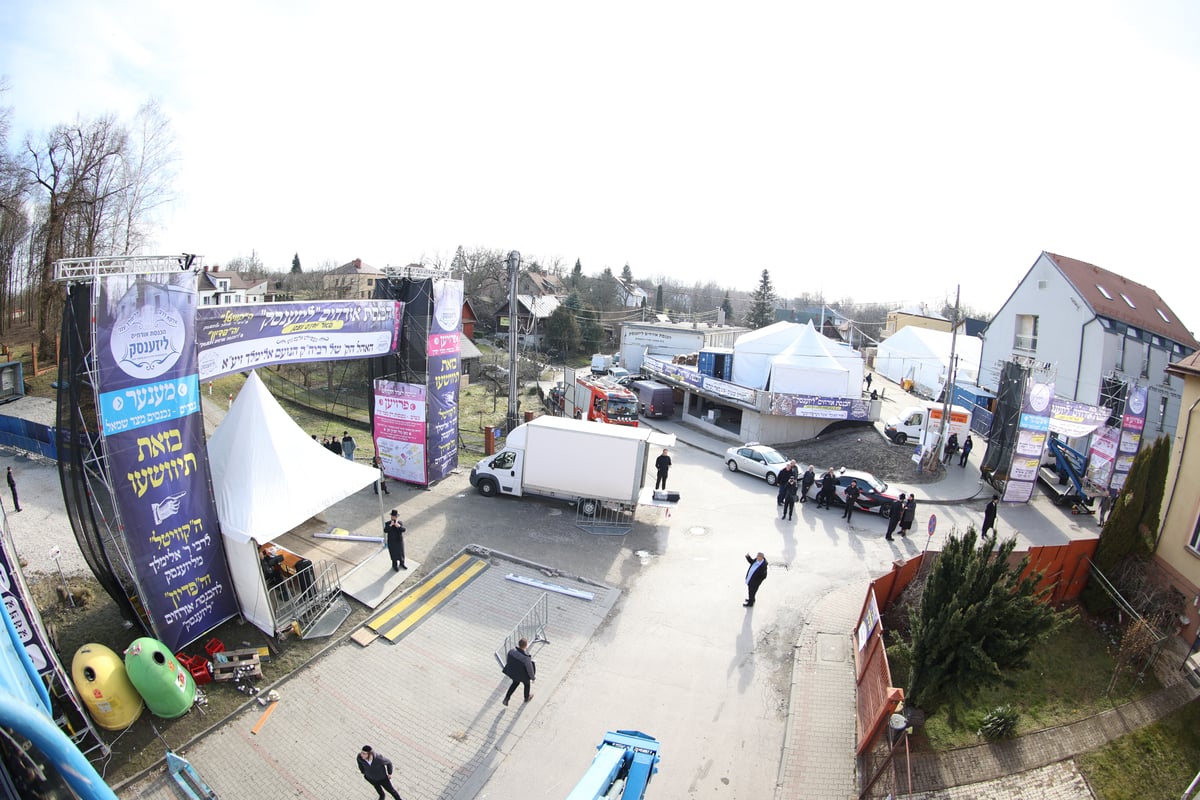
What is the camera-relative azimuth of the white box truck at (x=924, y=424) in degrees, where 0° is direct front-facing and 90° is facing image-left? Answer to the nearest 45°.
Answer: approximately 90°

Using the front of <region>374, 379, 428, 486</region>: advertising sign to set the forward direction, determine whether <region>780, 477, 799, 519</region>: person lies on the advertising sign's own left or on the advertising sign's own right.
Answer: on the advertising sign's own left

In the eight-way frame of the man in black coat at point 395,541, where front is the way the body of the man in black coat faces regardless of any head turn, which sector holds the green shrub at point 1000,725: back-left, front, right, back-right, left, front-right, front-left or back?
front-left

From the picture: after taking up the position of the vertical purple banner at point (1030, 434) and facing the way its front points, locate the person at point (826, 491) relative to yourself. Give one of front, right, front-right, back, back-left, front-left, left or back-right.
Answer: front-right

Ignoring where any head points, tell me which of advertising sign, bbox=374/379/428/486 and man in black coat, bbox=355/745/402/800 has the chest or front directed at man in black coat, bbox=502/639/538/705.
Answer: the advertising sign

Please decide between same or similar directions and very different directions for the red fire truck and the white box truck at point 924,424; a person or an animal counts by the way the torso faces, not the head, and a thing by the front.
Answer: very different directions

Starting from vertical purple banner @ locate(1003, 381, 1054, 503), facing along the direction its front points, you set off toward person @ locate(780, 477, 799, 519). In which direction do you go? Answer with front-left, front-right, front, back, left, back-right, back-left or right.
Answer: front-right

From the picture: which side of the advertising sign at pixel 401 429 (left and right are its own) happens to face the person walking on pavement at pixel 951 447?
left
